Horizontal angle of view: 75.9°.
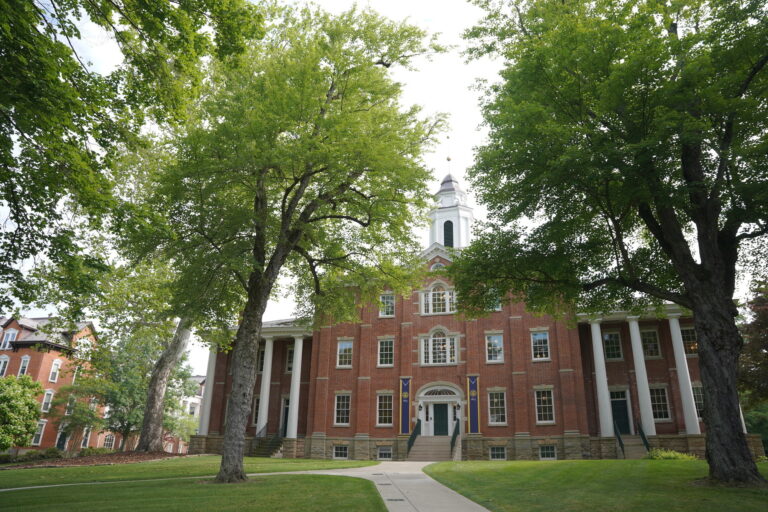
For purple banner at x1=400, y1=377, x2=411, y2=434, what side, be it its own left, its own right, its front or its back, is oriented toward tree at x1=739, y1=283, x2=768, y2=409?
left

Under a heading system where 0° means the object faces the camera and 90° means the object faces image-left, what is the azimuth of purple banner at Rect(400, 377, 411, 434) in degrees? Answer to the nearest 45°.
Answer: approximately 0°

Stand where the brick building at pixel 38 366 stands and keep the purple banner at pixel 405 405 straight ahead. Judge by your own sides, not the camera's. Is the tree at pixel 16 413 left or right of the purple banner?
right

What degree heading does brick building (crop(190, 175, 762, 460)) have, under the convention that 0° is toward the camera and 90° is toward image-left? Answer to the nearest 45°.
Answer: approximately 0°

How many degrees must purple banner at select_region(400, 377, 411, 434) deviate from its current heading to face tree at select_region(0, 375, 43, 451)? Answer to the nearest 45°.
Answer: approximately 90° to its right

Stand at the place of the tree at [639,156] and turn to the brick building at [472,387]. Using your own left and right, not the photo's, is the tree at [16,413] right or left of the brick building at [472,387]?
left

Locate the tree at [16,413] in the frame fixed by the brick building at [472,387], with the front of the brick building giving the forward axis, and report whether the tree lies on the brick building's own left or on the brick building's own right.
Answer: on the brick building's own right

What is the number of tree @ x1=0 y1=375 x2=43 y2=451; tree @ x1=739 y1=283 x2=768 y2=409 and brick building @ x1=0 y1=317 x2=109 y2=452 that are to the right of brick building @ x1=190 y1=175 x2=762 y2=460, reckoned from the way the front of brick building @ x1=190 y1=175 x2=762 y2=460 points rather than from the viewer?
2

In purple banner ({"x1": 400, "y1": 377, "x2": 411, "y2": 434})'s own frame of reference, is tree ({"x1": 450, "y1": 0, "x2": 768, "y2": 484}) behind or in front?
in front

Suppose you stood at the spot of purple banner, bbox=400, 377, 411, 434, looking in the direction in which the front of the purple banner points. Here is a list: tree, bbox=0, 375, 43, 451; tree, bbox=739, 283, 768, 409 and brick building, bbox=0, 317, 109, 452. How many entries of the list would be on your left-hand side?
1

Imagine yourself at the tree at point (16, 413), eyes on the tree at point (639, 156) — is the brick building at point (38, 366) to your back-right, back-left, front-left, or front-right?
back-left

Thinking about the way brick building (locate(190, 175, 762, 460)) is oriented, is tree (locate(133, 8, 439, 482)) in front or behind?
in front

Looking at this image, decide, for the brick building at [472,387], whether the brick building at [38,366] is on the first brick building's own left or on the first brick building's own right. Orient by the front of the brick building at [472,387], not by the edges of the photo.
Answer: on the first brick building's own right
